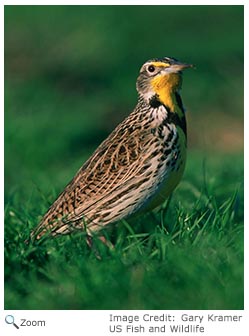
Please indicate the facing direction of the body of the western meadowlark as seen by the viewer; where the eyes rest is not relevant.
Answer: to the viewer's right
